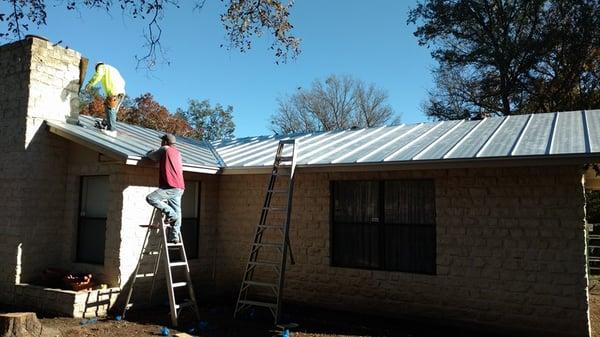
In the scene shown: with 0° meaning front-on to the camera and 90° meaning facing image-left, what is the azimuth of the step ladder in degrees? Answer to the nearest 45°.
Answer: approximately 315°

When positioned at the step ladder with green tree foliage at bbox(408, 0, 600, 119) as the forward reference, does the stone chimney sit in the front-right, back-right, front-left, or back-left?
back-left

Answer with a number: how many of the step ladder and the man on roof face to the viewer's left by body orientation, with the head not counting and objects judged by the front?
1

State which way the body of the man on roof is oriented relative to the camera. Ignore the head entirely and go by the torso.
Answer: to the viewer's left

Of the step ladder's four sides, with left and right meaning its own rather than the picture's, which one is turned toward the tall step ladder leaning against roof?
left

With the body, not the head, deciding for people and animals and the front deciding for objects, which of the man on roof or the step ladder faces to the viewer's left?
the man on roof

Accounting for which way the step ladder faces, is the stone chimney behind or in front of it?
behind

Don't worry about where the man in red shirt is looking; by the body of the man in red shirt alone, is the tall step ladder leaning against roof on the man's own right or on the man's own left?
on the man's own right

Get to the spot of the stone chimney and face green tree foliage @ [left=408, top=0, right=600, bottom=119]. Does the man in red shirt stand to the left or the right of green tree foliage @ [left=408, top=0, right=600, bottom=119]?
right

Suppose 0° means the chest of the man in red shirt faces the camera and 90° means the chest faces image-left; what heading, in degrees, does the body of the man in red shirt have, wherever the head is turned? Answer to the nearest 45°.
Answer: approximately 135°
